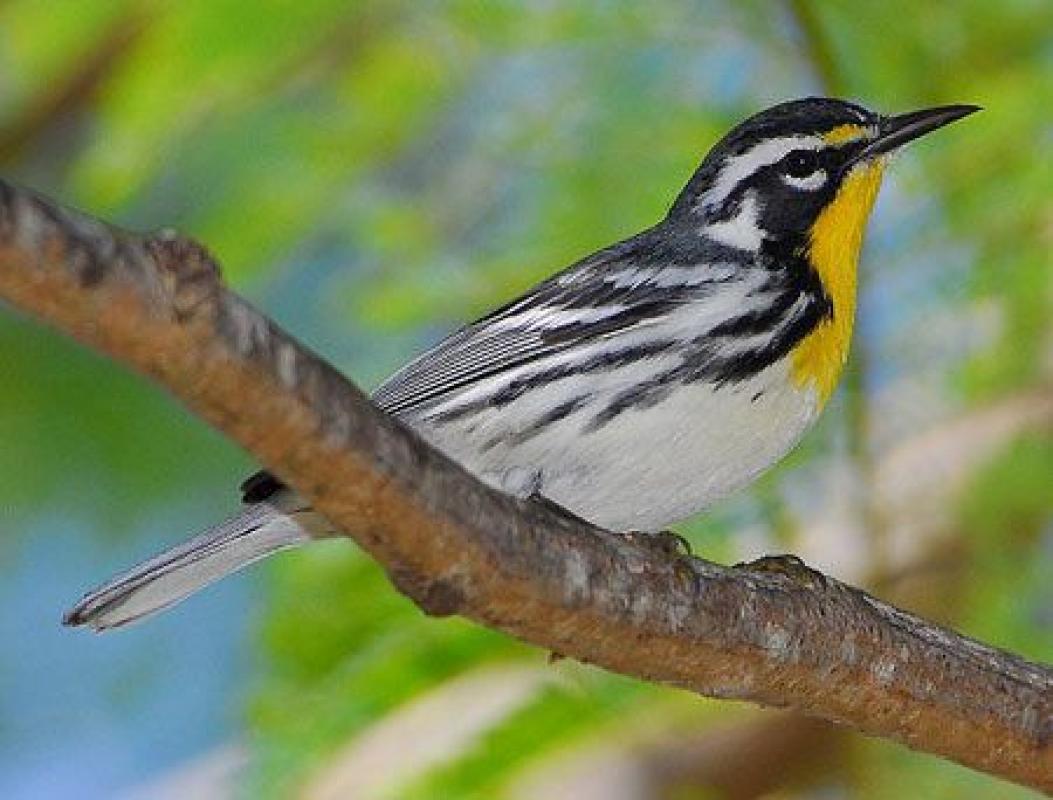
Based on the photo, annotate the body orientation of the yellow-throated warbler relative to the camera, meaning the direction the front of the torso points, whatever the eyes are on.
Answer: to the viewer's right
